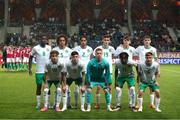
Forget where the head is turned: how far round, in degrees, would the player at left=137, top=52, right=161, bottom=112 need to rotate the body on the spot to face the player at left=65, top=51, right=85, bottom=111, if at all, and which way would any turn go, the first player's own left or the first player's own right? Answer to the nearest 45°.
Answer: approximately 90° to the first player's own right

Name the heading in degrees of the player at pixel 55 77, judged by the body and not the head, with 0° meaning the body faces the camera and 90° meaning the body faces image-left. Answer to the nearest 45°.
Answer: approximately 0°

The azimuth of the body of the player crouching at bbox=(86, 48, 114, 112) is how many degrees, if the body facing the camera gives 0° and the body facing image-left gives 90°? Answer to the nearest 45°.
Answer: approximately 0°

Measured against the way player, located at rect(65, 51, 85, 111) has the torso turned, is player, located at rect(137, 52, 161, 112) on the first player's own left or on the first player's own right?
on the first player's own left

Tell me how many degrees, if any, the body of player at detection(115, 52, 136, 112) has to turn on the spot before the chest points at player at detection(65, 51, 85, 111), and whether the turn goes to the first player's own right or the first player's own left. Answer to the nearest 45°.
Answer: approximately 90° to the first player's own right

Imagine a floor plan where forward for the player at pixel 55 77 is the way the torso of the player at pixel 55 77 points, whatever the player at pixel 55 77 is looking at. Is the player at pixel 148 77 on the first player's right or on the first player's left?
on the first player's left
